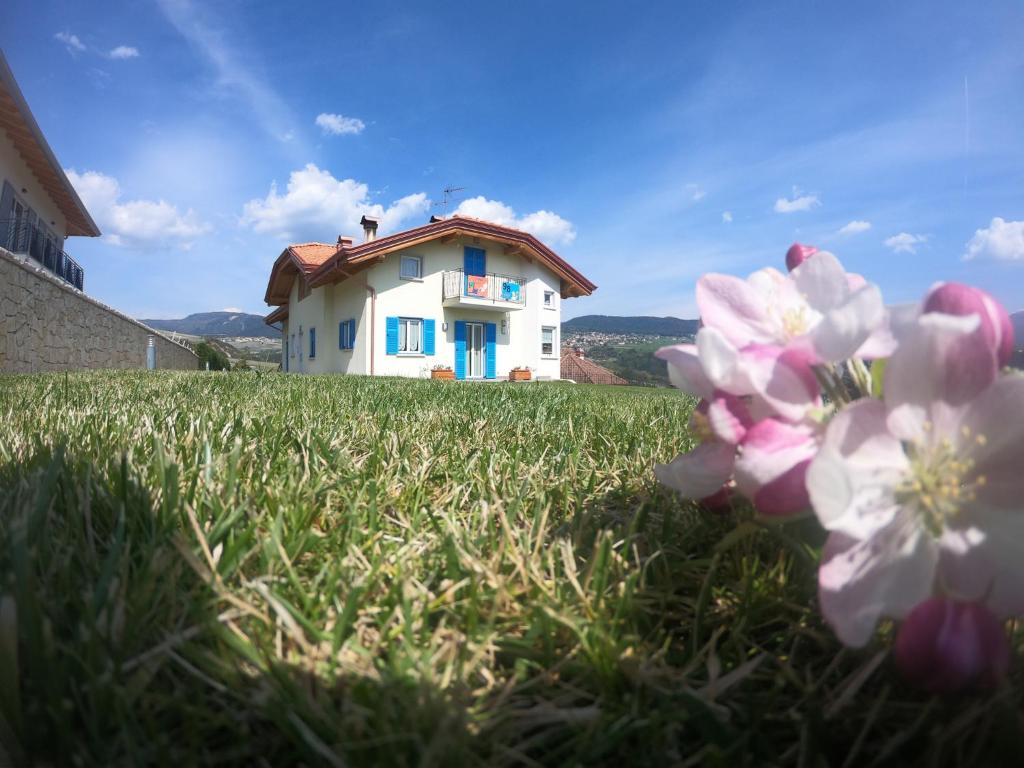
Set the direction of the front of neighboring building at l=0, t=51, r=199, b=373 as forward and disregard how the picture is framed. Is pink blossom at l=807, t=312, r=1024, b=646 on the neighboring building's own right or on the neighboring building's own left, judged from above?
on the neighboring building's own right

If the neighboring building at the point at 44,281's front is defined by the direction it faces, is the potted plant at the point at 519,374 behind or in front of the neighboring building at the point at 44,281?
in front

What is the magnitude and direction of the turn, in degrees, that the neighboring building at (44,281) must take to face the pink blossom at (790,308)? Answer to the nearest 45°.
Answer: approximately 90° to its right

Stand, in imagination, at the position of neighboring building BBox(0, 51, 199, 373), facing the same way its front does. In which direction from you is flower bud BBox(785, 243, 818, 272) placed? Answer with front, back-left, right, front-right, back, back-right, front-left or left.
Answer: right

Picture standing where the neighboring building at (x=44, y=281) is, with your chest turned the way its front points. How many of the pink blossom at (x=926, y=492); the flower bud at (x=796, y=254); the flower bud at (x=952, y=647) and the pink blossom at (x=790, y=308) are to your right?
4

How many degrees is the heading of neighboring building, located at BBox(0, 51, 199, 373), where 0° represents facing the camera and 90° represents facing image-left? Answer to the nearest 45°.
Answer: approximately 270°

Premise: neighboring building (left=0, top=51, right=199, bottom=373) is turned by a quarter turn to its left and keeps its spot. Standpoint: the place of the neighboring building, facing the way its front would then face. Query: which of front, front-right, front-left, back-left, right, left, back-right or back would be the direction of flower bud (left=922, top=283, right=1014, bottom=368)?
back
